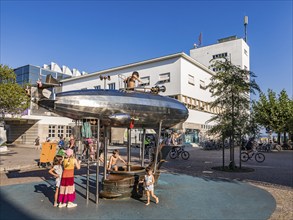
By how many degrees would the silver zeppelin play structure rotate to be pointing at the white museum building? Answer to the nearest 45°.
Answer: approximately 90° to its left

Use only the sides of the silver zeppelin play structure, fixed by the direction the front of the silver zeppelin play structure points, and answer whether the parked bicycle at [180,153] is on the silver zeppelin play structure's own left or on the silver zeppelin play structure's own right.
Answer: on the silver zeppelin play structure's own left

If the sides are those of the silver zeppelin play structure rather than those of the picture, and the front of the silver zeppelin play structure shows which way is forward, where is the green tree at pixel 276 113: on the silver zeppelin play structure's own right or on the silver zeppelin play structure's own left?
on the silver zeppelin play structure's own left

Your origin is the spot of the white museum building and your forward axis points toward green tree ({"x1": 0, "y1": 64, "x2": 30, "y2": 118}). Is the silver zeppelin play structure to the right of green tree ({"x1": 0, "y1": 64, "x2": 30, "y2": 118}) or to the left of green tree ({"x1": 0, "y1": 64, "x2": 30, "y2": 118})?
left
